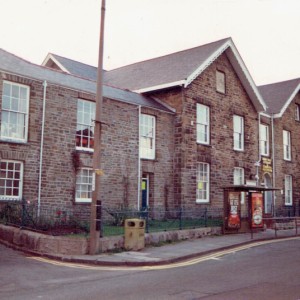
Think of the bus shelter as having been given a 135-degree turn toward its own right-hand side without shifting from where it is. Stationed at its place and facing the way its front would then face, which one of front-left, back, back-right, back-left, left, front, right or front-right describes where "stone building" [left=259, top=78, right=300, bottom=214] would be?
right

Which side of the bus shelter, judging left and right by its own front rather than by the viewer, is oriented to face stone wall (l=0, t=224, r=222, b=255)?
right

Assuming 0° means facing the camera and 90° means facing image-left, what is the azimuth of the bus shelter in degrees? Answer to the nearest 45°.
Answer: approximately 315°

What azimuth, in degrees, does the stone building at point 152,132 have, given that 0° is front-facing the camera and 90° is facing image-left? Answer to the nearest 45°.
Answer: approximately 315°

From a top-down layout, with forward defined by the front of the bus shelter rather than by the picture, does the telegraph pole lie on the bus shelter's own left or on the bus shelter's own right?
on the bus shelter's own right

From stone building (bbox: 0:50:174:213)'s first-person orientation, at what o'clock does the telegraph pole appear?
The telegraph pole is roughly at 1 o'clock from the stone building.
